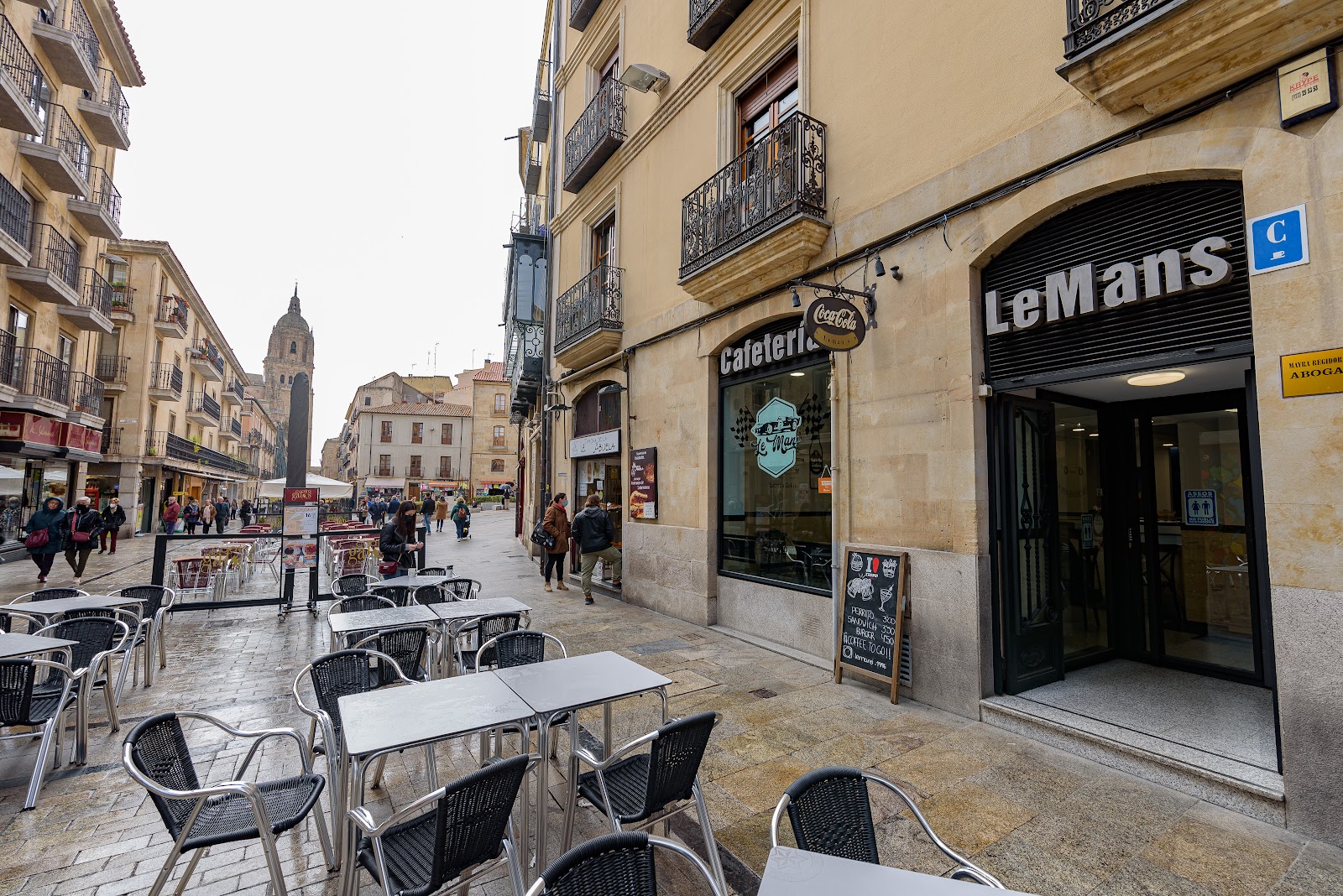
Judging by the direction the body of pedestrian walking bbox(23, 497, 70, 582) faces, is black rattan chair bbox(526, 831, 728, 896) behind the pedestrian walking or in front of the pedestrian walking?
in front

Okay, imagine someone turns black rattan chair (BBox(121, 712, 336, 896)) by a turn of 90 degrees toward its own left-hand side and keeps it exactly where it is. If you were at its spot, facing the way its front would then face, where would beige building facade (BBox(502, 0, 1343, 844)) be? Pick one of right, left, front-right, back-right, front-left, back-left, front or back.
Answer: front-right

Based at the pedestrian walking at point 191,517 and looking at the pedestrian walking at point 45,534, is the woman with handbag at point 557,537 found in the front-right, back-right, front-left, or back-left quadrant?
front-left

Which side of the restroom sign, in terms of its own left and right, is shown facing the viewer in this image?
front

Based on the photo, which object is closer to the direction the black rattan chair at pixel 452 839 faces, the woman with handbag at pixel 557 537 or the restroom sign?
the woman with handbag

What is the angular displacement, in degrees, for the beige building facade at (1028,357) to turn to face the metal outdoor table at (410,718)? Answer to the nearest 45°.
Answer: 0° — it already faces it

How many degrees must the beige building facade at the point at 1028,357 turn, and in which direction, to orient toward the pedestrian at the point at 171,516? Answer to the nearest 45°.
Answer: approximately 45° to its right

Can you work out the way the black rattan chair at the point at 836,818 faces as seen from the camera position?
facing the viewer and to the right of the viewer

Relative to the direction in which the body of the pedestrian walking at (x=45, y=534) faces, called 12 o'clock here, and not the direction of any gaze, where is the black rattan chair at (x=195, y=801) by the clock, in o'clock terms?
The black rattan chair is roughly at 12 o'clock from the pedestrian walking.

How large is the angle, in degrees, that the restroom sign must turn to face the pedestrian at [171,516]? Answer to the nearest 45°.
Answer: approximately 90° to its right

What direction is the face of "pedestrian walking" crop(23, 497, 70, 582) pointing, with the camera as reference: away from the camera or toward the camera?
toward the camera

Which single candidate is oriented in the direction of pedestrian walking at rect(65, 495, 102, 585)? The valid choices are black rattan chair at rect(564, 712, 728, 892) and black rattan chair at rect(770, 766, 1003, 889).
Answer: black rattan chair at rect(564, 712, 728, 892)

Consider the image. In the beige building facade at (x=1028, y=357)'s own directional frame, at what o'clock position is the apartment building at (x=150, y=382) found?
The apartment building is roughly at 2 o'clock from the beige building facade.

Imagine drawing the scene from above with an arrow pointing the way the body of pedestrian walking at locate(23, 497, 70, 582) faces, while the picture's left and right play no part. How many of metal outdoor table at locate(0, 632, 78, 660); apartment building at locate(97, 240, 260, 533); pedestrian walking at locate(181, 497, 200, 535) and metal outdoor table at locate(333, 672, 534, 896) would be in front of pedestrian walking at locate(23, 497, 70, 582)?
2

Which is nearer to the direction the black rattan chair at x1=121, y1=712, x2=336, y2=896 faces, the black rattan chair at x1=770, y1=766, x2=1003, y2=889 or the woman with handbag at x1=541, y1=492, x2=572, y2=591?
the black rattan chair
